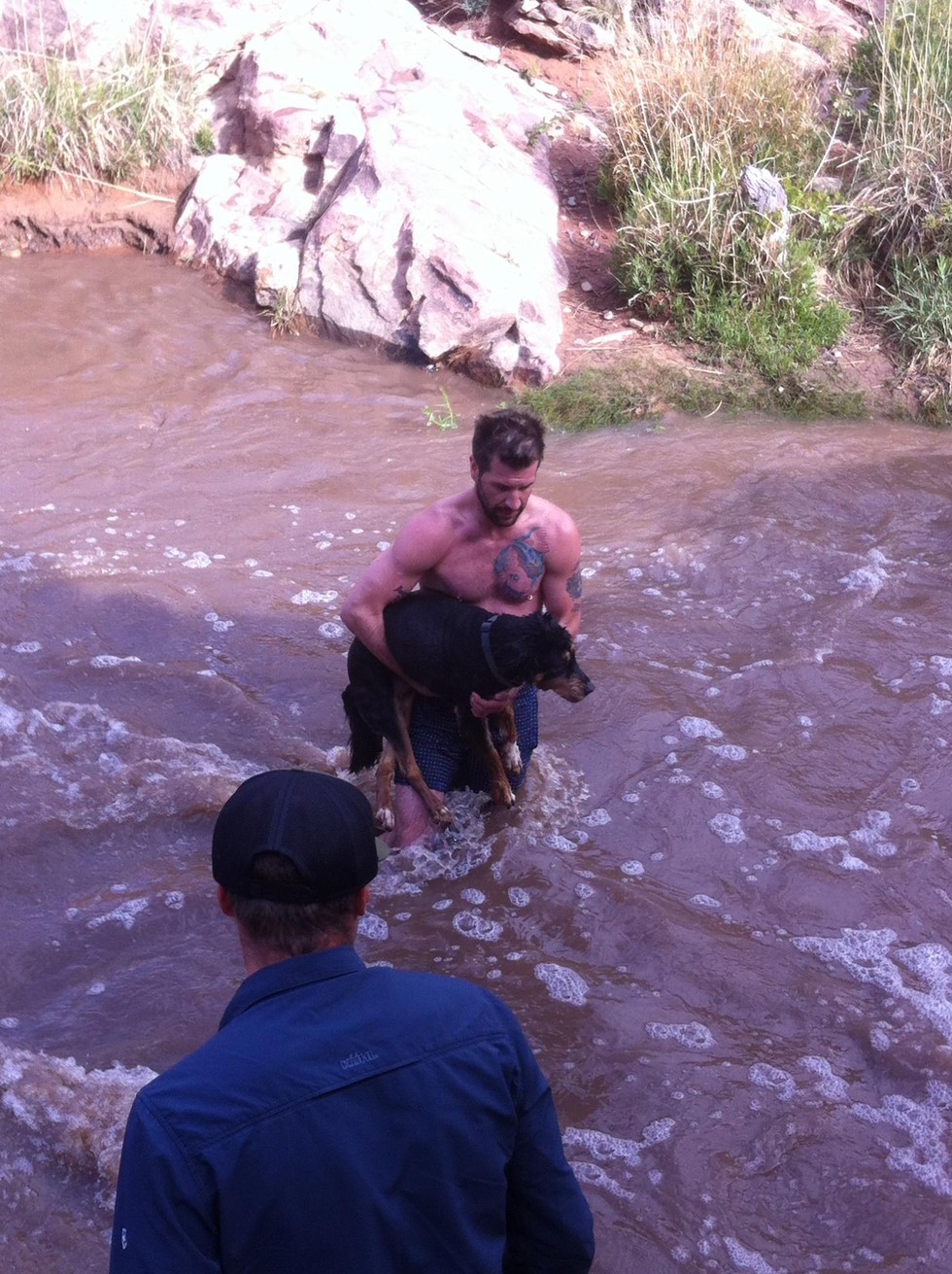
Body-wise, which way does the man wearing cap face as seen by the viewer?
away from the camera

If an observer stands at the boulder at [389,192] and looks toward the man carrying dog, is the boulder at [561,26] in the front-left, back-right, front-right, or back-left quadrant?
back-left

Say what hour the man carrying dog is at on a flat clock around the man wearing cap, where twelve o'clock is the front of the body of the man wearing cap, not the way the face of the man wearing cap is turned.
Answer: The man carrying dog is roughly at 12 o'clock from the man wearing cap.

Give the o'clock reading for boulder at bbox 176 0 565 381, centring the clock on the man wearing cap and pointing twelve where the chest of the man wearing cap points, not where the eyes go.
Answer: The boulder is roughly at 12 o'clock from the man wearing cap.

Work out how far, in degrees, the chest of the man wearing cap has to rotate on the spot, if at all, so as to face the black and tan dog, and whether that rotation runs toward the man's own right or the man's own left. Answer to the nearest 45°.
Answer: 0° — they already face it

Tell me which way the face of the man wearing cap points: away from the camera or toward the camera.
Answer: away from the camera

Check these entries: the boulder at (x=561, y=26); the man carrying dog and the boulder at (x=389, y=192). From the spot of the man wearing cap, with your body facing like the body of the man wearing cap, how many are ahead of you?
3

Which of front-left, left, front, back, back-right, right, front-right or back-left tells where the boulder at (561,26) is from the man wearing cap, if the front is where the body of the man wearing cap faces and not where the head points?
front
